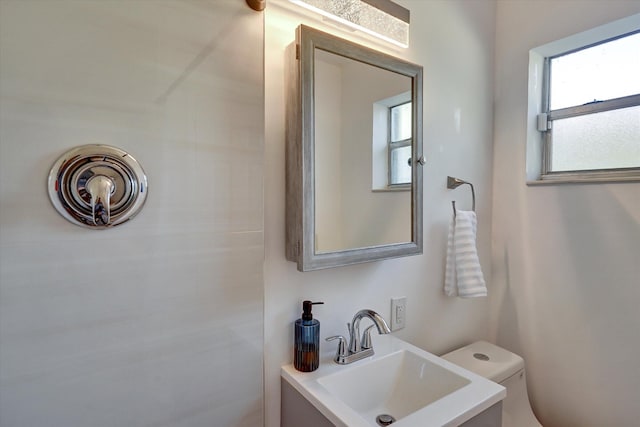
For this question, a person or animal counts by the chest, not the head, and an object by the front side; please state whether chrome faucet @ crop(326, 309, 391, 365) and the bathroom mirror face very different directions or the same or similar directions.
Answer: same or similar directions

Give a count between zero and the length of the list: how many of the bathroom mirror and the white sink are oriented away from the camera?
0

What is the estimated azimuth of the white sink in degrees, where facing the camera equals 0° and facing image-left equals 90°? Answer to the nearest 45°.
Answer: approximately 315°

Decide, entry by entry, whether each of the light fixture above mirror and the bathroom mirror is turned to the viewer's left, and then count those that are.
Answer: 0

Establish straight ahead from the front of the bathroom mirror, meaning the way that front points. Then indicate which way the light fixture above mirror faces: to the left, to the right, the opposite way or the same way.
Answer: the same way

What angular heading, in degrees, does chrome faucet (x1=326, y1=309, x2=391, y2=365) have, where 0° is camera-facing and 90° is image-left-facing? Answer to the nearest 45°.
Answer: approximately 315°

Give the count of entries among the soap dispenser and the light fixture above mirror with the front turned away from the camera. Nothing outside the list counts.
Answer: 0

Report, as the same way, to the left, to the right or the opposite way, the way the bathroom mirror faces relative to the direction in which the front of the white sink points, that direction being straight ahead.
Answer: the same way

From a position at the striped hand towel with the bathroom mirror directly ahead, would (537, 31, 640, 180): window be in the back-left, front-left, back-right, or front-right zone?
back-left
